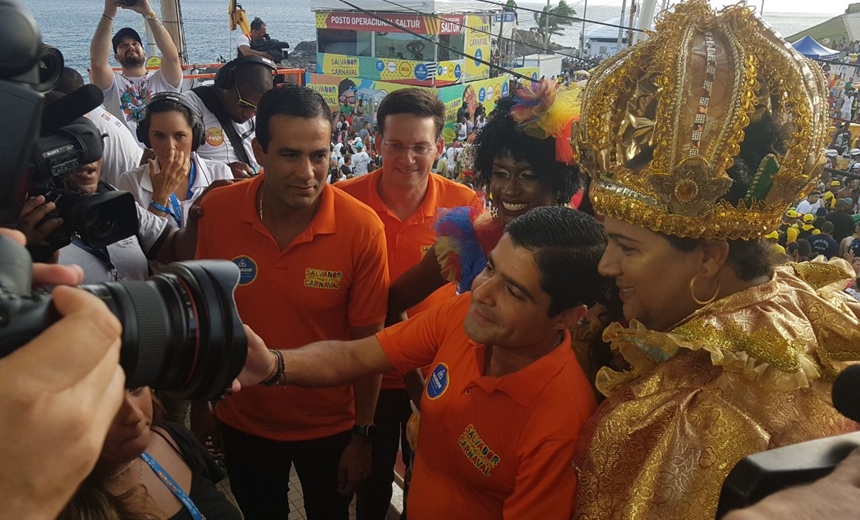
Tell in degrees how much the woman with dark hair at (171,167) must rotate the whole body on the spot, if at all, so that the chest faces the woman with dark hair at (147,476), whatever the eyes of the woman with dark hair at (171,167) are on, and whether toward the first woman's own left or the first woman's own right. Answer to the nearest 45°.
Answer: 0° — they already face them

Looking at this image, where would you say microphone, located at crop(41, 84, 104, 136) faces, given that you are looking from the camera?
facing to the right of the viewer

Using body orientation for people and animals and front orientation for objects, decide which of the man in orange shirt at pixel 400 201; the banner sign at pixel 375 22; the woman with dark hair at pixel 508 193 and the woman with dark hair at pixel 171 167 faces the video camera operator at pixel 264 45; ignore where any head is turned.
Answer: the banner sign

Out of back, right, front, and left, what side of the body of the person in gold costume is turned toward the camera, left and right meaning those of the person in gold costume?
left

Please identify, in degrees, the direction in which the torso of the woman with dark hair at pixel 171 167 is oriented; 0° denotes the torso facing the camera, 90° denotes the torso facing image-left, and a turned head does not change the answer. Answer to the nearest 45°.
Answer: approximately 0°

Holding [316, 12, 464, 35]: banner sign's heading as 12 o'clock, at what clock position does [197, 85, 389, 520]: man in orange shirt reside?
The man in orange shirt is roughly at 12 o'clock from the banner sign.

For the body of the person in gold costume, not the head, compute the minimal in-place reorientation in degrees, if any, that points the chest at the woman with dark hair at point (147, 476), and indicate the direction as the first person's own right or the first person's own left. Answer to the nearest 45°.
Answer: approximately 45° to the first person's own left

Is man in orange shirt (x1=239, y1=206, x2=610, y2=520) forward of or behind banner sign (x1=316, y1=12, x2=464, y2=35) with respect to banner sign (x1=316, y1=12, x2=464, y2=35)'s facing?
forward

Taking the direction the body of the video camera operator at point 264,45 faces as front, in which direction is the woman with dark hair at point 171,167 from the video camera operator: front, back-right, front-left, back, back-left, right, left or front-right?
right
